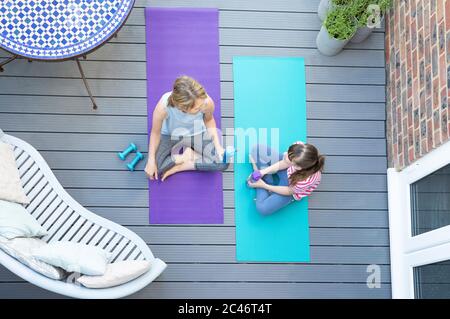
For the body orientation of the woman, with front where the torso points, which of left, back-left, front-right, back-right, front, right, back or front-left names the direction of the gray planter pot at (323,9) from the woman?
left

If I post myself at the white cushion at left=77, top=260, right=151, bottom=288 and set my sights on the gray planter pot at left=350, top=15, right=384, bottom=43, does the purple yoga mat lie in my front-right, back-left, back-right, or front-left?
front-left

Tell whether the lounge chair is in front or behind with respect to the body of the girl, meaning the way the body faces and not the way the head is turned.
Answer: in front

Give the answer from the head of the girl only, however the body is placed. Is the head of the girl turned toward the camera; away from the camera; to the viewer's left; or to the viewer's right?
to the viewer's left

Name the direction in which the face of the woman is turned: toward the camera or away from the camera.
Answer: toward the camera

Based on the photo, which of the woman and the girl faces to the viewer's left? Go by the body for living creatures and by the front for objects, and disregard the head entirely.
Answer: the girl

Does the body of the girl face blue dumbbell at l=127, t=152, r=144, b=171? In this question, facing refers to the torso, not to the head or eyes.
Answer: yes

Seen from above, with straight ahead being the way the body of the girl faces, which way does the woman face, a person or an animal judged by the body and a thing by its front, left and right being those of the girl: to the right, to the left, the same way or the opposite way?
to the left

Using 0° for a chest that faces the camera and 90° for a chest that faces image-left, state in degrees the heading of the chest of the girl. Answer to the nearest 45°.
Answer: approximately 90°

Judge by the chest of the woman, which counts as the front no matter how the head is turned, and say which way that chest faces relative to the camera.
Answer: toward the camera
